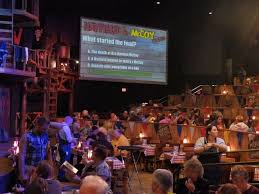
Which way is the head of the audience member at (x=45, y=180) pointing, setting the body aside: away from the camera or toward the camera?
away from the camera

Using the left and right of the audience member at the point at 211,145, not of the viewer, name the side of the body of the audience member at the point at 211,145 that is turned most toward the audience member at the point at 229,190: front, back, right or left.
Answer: front

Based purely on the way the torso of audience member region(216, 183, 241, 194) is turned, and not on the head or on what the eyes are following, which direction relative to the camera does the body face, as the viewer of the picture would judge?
away from the camera

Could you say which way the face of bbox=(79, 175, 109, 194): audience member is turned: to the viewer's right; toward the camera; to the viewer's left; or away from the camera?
away from the camera

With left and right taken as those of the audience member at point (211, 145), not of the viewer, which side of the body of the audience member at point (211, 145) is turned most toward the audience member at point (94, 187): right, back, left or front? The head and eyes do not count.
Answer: front

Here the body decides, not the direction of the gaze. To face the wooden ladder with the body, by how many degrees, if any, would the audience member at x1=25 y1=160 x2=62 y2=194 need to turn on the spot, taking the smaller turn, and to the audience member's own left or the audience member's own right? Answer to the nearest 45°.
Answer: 0° — they already face it

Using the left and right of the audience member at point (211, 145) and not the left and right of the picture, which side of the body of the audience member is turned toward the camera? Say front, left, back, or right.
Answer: front

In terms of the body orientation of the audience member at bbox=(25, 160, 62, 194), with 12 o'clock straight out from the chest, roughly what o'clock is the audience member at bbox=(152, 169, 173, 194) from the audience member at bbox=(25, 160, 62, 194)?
the audience member at bbox=(152, 169, 173, 194) is roughly at 4 o'clock from the audience member at bbox=(25, 160, 62, 194).

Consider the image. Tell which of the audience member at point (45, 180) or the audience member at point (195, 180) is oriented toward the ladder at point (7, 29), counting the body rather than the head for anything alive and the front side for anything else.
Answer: the audience member at point (45, 180)

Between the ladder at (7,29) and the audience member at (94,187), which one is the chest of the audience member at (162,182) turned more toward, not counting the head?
the ladder
